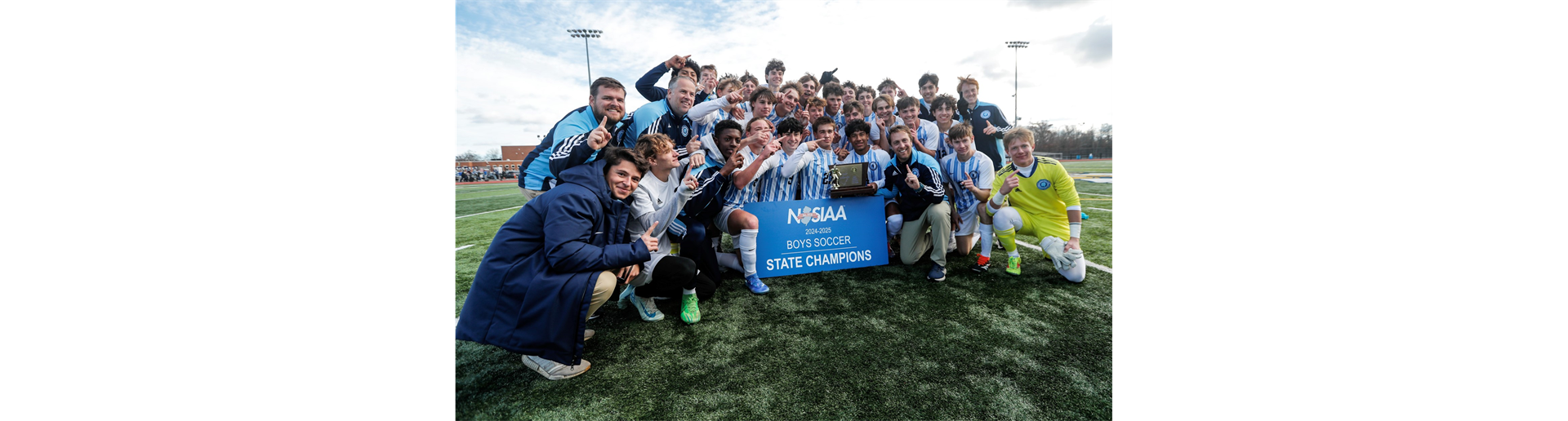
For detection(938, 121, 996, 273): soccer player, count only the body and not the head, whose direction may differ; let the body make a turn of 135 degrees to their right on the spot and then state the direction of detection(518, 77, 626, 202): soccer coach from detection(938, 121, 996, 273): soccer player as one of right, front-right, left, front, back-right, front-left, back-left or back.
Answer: left

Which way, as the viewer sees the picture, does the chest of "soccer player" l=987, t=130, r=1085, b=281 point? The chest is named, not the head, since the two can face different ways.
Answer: toward the camera

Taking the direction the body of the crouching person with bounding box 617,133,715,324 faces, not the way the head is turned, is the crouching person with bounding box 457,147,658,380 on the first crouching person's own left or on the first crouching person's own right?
on the first crouching person's own right

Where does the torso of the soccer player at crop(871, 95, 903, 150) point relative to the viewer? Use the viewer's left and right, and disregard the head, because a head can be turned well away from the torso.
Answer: facing the viewer

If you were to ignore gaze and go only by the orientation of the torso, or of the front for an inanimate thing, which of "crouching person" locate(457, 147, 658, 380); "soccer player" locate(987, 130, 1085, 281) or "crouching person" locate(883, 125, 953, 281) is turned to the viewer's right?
"crouching person" locate(457, 147, 658, 380)

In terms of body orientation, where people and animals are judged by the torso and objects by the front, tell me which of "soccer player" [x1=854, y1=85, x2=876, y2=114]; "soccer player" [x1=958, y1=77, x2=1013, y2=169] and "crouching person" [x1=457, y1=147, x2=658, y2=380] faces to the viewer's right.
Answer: the crouching person

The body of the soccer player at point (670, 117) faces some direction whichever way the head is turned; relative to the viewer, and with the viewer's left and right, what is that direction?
facing the viewer and to the right of the viewer

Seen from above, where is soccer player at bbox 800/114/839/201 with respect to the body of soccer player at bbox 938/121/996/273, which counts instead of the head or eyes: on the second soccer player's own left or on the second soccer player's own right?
on the second soccer player's own right

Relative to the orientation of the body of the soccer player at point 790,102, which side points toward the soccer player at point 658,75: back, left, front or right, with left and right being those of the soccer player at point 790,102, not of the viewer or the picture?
right
